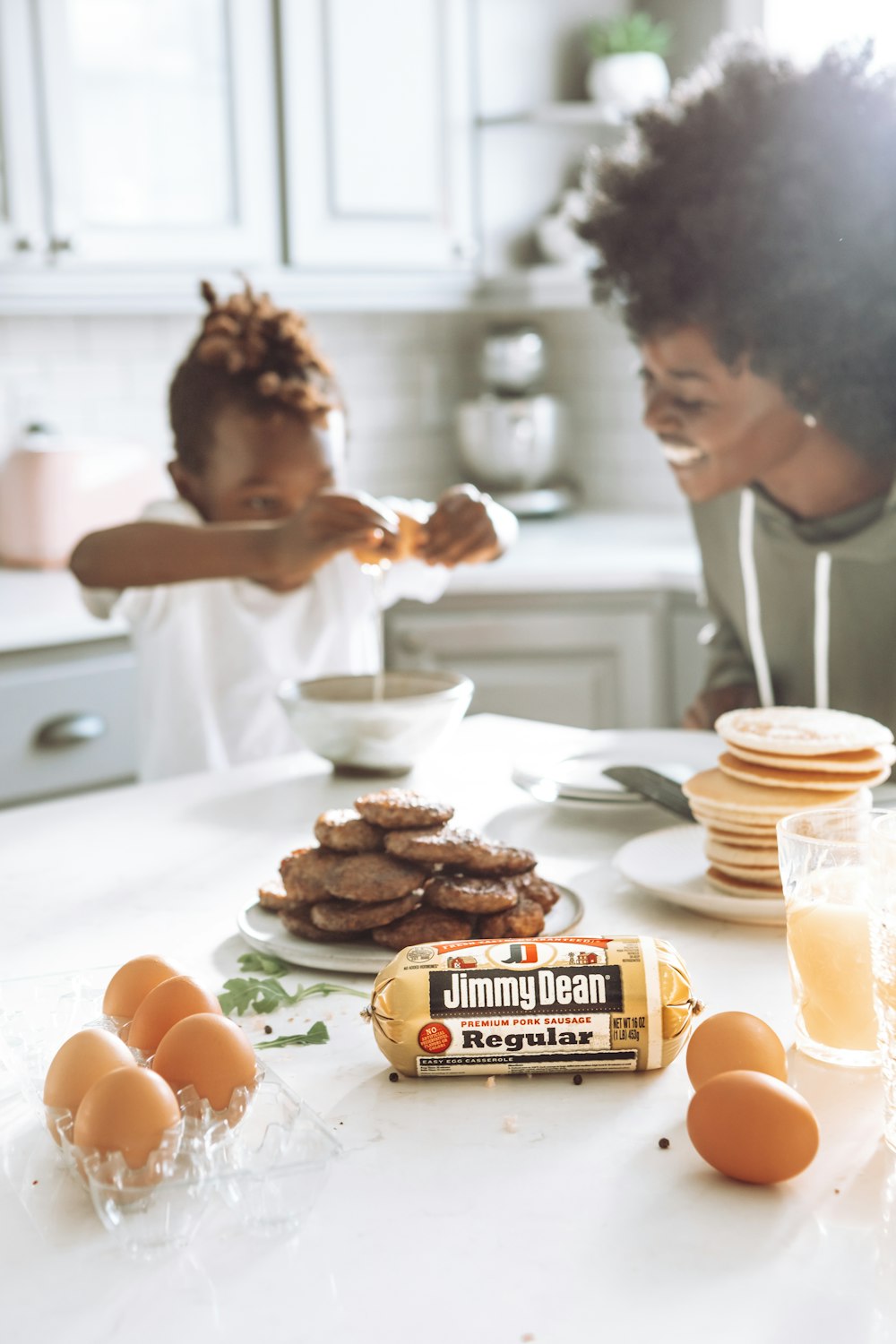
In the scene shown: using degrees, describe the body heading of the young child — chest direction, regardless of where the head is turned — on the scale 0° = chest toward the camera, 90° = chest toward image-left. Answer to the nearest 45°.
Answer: approximately 315°

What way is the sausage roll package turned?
toward the camera

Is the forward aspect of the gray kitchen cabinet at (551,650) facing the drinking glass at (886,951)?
yes

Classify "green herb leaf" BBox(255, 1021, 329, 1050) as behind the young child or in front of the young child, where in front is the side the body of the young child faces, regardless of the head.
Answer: in front

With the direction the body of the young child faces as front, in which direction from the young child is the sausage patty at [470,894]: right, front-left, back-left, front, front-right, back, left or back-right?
front-right

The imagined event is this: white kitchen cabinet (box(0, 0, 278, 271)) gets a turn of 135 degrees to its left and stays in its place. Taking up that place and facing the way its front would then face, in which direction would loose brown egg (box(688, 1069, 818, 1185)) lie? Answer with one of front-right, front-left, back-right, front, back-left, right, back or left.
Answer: back-right

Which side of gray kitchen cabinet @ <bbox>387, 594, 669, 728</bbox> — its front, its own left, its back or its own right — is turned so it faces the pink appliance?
right

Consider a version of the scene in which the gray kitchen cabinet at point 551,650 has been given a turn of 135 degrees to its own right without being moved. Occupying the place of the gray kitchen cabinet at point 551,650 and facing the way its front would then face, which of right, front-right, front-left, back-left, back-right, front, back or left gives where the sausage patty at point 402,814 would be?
back-left

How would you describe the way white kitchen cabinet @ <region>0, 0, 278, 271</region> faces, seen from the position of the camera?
facing the viewer

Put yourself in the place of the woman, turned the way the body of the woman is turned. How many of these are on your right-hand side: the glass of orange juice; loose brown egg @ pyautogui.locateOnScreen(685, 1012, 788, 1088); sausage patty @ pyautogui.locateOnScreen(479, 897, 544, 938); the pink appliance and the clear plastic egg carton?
1

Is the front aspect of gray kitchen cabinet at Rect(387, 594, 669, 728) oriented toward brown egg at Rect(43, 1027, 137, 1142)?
yes

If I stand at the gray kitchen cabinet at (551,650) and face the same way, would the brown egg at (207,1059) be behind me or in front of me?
in front

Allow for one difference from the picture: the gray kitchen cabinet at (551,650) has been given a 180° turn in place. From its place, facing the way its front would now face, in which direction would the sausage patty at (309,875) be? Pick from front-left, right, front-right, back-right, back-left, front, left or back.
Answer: back

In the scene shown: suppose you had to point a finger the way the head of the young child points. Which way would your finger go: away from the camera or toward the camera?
toward the camera

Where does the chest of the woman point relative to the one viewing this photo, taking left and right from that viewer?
facing the viewer and to the left of the viewer

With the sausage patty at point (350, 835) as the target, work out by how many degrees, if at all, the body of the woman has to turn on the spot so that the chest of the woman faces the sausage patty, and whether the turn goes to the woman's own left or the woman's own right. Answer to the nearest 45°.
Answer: approximately 45° to the woman's own left

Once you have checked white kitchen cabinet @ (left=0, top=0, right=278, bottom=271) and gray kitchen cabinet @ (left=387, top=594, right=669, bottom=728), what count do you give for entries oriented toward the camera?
2
